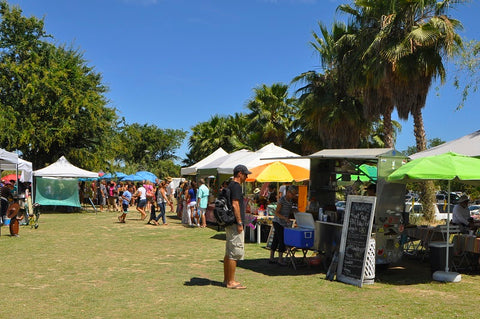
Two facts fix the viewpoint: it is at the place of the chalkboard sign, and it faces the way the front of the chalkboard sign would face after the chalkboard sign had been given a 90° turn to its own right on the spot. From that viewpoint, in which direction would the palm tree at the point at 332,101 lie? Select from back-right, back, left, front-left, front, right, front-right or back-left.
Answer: front-right

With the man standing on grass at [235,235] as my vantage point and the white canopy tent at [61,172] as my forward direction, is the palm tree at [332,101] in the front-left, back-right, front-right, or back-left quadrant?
front-right

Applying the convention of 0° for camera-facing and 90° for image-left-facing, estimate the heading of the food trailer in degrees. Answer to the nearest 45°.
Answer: approximately 45°

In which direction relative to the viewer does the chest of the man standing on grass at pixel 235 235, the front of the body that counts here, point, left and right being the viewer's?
facing to the right of the viewer

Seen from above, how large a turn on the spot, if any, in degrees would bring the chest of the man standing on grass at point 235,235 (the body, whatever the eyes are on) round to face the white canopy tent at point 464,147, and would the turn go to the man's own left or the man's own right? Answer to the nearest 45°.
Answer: approximately 45° to the man's own left

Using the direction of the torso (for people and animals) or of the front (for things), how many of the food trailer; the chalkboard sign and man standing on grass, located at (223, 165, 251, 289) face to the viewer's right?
1

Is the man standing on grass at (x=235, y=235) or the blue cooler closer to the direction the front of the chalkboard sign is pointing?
the man standing on grass

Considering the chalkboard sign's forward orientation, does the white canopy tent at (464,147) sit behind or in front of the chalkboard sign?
behind

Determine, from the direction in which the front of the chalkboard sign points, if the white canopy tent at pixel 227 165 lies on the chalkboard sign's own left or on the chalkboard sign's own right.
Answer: on the chalkboard sign's own right

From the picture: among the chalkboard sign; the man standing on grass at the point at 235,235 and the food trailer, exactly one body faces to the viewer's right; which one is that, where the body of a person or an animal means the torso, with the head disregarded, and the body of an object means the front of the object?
the man standing on grass

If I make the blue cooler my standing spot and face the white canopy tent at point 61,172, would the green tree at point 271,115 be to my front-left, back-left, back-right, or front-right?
front-right

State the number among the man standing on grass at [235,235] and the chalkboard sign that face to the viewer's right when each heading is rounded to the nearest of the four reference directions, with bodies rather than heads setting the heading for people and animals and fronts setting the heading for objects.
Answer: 1

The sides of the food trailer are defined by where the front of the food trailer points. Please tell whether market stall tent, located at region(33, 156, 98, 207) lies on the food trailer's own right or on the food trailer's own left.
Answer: on the food trailer's own right

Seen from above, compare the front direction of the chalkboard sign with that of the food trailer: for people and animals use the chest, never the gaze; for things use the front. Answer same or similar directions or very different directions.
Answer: same or similar directions

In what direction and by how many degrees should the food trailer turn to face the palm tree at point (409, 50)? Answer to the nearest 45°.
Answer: approximately 135° to its right

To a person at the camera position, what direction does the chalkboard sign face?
facing the viewer and to the left of the viewer

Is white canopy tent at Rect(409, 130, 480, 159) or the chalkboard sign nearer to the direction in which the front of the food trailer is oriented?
the chalkboard sign

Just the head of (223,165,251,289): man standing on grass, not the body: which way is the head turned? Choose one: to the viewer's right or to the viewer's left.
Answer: to the viewer's right
